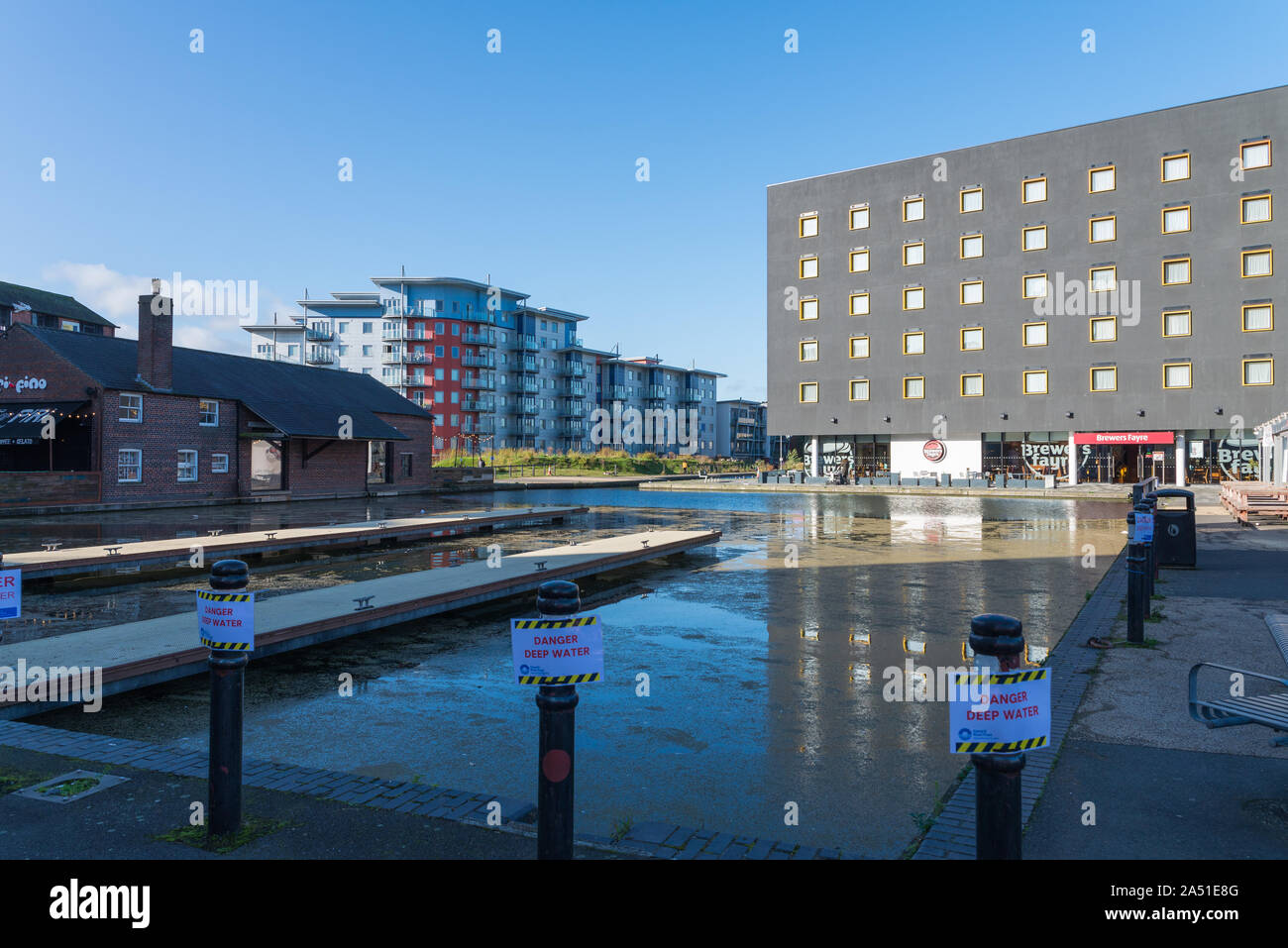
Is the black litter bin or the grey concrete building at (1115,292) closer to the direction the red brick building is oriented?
the black litter bin

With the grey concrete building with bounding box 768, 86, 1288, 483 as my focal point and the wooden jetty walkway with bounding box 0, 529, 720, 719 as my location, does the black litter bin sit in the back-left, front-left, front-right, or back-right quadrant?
front-right

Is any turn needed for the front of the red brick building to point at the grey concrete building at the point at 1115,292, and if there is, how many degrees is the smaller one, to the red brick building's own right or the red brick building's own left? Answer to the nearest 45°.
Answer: approximately 45° to the red brick building's own left

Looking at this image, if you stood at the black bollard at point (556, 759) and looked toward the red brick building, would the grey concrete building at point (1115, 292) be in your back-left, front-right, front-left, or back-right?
front-right

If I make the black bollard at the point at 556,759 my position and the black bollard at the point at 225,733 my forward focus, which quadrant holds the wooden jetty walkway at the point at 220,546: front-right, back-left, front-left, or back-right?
front-right

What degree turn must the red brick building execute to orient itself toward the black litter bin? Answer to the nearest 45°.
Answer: approximately 90° to its left

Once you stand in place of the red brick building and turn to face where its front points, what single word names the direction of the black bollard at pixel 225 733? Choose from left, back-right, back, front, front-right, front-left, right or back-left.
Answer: front-left

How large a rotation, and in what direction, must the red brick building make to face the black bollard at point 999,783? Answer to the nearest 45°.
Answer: approximately 45° to its left
